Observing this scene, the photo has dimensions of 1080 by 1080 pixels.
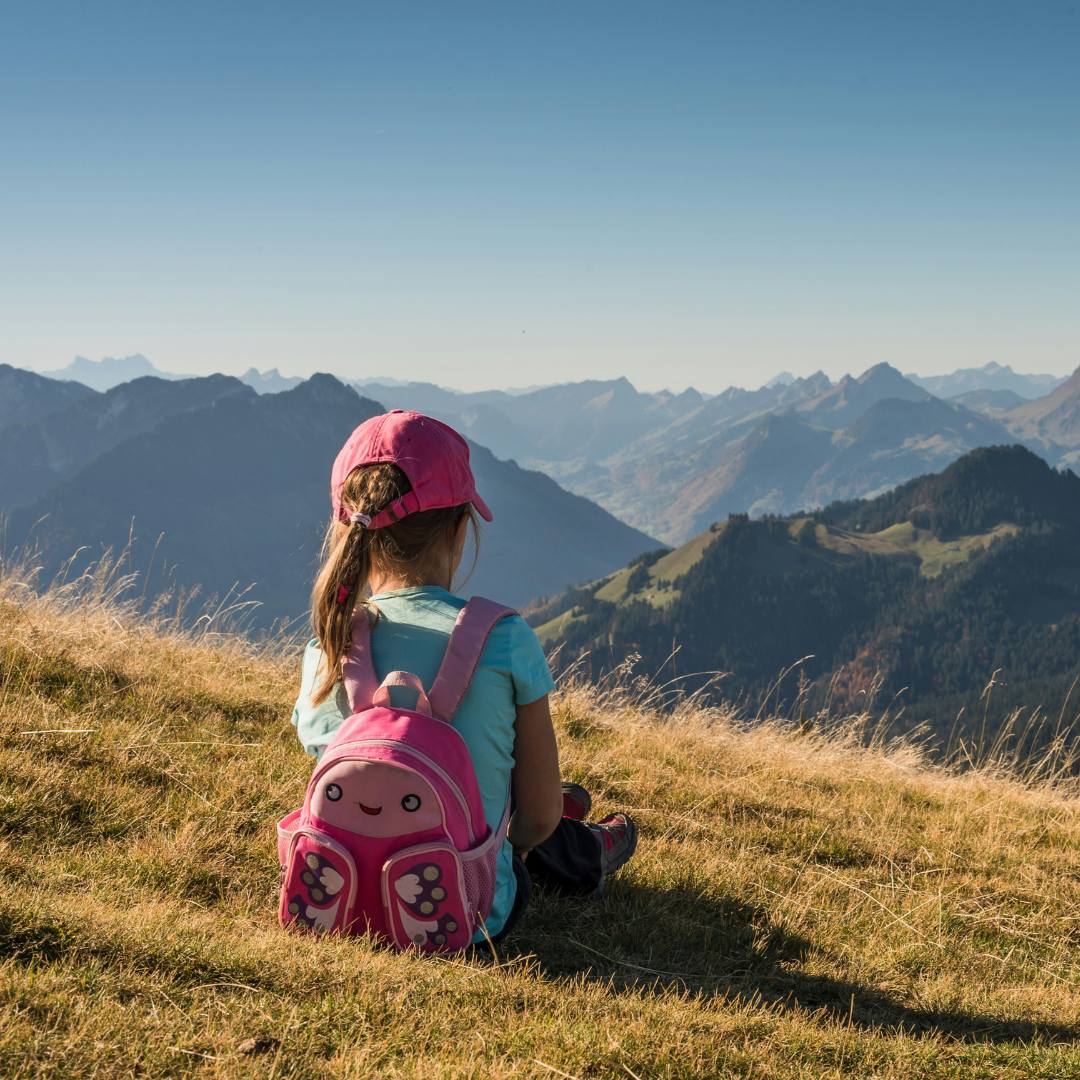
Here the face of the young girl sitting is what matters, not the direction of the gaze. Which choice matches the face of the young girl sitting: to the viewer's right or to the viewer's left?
to the viewer's right

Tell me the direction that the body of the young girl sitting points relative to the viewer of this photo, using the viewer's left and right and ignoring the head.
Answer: facing away from the viewer and to the right of the viewer
